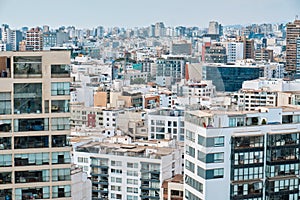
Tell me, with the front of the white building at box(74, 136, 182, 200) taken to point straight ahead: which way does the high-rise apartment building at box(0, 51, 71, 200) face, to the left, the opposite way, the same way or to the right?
the same way

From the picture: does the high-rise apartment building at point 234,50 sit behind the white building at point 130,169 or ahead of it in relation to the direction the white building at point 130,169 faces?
behind

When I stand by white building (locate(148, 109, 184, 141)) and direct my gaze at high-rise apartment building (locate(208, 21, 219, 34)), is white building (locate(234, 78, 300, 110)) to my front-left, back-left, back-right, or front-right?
front-right

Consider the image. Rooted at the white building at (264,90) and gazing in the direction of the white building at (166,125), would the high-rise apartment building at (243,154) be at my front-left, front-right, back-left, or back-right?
front-left

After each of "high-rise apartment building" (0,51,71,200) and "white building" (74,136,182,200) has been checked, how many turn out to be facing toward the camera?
2

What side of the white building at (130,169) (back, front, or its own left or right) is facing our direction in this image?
front

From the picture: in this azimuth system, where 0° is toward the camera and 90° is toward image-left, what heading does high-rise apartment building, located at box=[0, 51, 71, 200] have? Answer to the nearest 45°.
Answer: approximately 0°

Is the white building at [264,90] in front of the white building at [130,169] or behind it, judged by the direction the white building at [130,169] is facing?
behind
